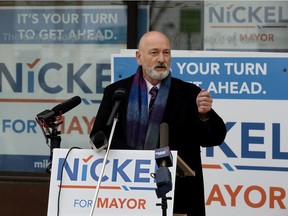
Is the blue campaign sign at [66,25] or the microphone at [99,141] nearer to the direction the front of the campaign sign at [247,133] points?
the microphone

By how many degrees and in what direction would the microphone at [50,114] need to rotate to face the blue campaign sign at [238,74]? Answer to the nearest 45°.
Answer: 0° — it already faces it

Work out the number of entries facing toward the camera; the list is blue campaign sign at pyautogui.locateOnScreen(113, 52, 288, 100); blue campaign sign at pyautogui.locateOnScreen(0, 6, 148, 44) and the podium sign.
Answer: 3

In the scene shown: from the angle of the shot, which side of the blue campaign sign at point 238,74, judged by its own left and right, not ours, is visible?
front

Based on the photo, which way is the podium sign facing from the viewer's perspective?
toward the camera

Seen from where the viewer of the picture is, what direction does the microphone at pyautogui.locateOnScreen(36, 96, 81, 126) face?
facing away from the viewer and to the right of the viewer

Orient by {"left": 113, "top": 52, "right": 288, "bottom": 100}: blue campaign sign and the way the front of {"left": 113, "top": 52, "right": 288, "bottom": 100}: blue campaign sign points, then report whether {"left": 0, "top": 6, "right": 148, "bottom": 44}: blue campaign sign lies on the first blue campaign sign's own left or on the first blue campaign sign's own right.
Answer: on the first blue campaign sign's own right

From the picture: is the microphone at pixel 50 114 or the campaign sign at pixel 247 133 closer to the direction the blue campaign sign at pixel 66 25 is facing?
the microphone

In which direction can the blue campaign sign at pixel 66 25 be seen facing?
toward the camera
